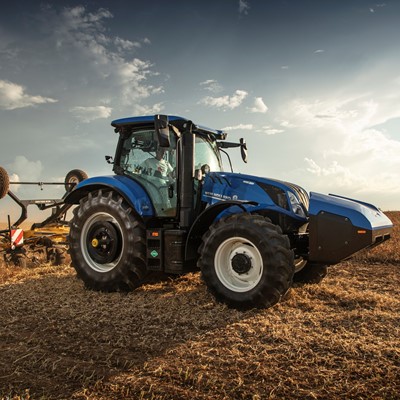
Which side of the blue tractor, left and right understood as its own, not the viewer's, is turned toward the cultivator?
back

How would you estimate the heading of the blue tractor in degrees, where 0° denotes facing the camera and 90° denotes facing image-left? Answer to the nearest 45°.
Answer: approximately 315°
